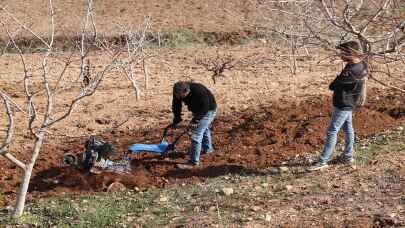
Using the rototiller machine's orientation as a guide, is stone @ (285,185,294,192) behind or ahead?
behind

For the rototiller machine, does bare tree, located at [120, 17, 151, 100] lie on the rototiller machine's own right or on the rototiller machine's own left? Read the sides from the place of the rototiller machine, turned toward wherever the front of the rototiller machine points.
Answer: on the rototiller machine's own right

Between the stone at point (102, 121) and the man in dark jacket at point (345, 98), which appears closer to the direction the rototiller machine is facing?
the stone

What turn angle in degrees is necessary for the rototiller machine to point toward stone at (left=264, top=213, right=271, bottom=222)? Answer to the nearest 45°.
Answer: approximately 135° to its left

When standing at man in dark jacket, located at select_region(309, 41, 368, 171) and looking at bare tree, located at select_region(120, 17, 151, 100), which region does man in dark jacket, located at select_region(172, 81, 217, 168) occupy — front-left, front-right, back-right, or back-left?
front-left

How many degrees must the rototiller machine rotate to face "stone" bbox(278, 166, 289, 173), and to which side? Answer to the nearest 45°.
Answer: approximately 180°

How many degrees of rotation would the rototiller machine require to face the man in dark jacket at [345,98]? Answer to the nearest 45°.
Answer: approximately 180°

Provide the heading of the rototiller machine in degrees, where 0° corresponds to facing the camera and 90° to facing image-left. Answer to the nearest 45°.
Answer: approximately 90°

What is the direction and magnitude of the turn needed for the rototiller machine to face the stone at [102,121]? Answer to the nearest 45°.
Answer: approximately 90° to its right

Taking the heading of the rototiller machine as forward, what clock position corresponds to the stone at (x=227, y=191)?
The stone is roughly at 7 o'clock from the rototiller machine.
